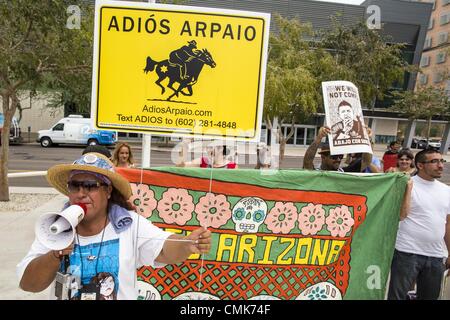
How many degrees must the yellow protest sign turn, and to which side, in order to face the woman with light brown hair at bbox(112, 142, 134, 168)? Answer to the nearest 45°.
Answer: approximately 180°

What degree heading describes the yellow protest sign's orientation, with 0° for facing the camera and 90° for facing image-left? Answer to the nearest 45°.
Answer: approximately 0°

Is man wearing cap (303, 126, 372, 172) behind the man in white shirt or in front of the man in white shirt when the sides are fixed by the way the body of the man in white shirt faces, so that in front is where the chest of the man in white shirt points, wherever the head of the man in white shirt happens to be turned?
behind

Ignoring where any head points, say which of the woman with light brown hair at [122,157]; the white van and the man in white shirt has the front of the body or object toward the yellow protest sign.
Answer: the woman with light brown hair

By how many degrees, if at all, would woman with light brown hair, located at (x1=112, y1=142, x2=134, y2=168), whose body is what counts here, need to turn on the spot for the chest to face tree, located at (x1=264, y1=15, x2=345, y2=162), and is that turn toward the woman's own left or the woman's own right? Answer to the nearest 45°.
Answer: approximately 135° to the woman's own left

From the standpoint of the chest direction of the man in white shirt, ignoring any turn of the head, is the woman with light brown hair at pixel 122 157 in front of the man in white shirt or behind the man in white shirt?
behind

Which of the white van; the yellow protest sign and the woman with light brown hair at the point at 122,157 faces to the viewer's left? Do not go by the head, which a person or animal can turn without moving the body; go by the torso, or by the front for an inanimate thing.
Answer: the white van

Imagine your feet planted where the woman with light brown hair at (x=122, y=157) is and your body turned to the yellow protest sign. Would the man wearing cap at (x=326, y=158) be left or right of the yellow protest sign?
left
